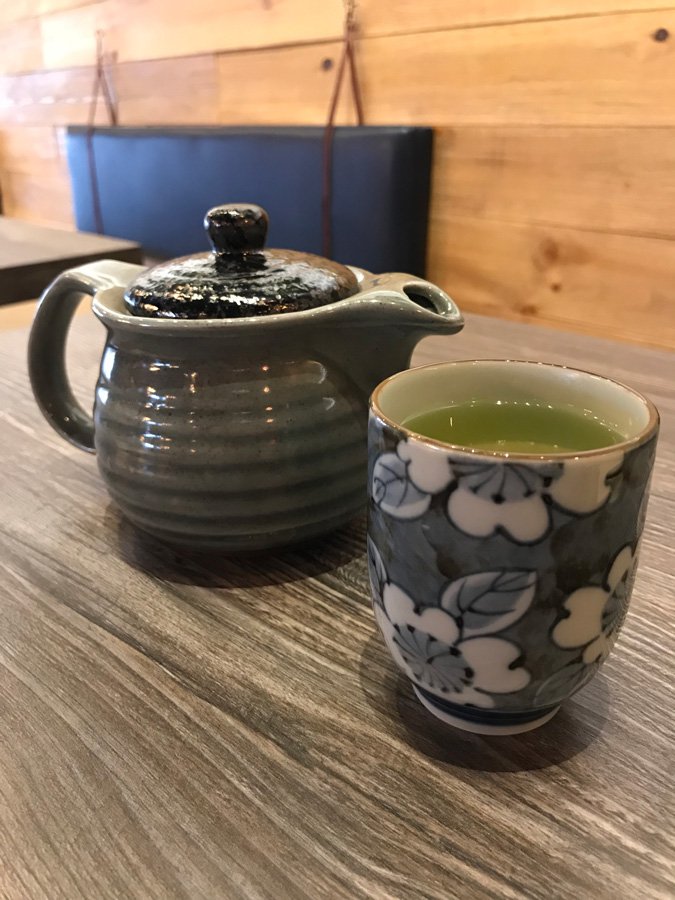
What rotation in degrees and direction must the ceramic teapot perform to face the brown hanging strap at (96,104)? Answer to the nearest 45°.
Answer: approximately 90° to its left

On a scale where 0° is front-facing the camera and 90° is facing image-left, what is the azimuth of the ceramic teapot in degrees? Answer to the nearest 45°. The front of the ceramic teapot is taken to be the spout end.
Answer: approximately 270°

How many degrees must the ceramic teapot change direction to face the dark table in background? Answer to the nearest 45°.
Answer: approximately 90° to its left
